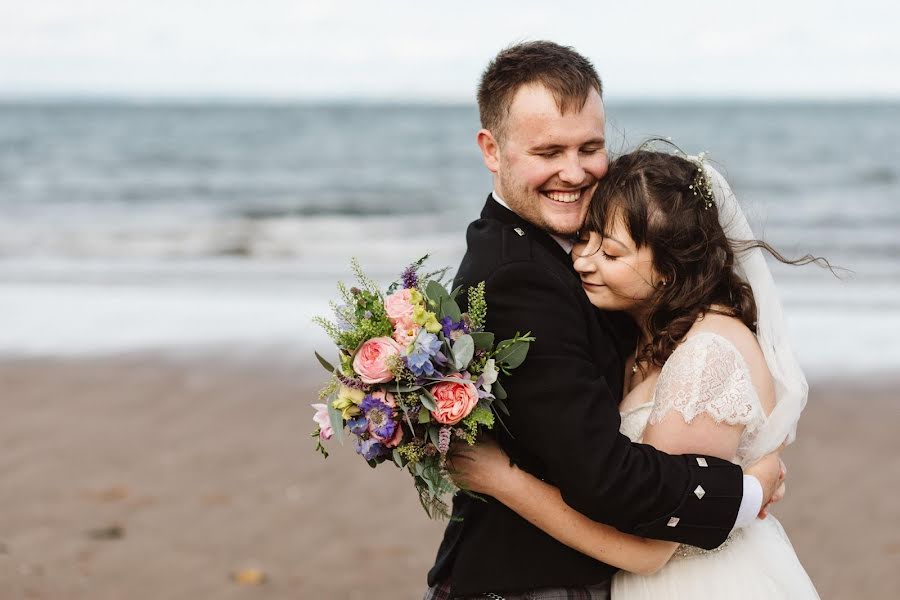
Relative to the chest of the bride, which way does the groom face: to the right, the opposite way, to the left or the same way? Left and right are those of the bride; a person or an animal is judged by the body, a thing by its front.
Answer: the opposite way

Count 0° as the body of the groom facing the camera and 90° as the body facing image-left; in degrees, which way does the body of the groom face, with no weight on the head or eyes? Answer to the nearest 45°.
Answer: approximately 270°

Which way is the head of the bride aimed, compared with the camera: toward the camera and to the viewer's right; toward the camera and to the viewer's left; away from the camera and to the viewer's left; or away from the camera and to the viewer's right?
toward the camera and to the viewer's left

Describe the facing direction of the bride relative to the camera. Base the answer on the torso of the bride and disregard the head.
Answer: to the viewer's left

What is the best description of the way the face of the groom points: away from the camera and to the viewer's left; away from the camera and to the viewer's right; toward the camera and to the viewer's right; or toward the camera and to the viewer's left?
toward the camera and to the viewer's right
